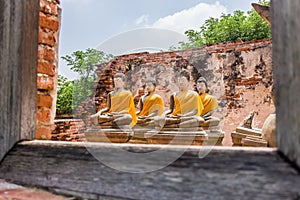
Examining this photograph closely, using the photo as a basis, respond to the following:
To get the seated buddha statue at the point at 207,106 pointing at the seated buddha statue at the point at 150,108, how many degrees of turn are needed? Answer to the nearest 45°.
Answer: approximately 45° to its right

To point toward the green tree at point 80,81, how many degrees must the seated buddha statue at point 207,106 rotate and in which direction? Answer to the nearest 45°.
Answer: approximately 90° to its right

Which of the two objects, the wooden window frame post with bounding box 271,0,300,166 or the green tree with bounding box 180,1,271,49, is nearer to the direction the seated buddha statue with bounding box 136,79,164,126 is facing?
the wooden window frame post

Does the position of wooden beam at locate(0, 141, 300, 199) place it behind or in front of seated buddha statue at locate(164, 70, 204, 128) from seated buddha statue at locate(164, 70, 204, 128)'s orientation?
in front

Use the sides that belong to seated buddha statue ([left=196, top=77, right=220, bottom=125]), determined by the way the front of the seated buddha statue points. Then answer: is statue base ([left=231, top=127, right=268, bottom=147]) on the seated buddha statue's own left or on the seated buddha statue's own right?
on the seated buddha statue's own left

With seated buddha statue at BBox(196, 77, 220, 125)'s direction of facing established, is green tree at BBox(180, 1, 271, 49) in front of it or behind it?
behind

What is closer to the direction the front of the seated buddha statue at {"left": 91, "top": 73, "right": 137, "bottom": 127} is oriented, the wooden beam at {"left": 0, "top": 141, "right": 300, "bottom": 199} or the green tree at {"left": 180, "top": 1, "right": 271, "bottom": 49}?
the wooden beam

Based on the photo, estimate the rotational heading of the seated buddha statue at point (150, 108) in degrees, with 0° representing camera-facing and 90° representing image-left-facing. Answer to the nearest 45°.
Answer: approximately 45°

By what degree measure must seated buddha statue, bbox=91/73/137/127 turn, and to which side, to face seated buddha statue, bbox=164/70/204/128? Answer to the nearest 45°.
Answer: approximately 135° to its left

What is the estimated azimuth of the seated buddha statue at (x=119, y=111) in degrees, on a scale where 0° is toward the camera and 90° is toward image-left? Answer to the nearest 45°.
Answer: approximately 45°

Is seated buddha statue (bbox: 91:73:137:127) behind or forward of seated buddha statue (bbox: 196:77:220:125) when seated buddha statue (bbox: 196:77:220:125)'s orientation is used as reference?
forward
